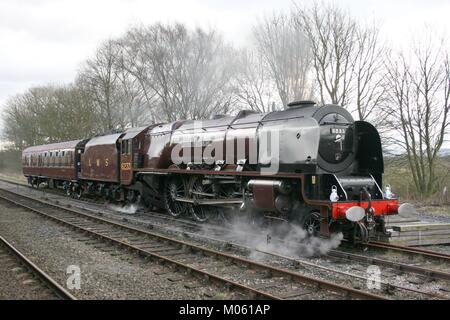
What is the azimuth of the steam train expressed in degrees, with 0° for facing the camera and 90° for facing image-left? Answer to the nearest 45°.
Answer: approximately 315°

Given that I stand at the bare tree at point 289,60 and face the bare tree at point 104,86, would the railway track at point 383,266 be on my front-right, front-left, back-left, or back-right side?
back-left

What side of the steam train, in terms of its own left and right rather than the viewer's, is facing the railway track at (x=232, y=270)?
right

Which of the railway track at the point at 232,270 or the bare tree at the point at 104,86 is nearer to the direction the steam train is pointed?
the railway track

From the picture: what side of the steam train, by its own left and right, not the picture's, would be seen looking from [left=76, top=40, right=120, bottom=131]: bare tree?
back

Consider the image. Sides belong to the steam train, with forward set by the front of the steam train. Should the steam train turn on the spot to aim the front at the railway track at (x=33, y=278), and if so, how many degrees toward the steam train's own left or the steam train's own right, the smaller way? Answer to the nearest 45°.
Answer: approximately 90° to the steam train's own right

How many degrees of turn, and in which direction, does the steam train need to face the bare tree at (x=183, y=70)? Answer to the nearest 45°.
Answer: approximately 135° to its left

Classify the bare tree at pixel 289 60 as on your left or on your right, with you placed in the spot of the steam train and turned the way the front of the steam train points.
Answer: on your left
